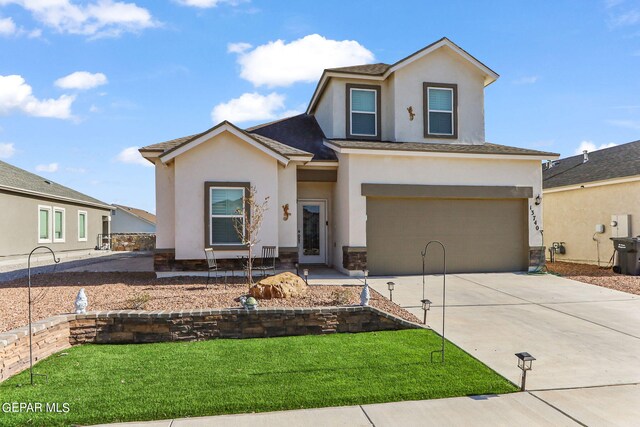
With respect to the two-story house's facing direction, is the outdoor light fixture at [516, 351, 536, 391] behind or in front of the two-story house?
in front

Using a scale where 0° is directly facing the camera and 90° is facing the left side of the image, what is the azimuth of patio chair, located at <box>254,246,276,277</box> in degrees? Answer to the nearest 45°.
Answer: approximately 45°

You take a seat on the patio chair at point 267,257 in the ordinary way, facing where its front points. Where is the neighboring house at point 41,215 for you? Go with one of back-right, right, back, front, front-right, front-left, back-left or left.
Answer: right

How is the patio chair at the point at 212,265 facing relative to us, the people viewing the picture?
facing the viewer and to the right of the viewer

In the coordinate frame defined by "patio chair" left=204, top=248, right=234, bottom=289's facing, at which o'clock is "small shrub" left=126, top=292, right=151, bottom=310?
The small shrub is roughly at 4 o'clock from the patio chair.

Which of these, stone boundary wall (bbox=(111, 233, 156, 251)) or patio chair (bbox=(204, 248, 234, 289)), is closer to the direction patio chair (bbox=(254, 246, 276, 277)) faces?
the patio chair

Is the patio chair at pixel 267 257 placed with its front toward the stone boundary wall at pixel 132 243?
no

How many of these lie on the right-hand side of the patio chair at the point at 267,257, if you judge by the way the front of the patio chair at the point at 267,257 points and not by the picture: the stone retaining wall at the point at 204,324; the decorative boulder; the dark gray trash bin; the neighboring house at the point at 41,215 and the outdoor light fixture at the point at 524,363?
1

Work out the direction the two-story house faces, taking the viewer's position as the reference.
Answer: facing the viewer

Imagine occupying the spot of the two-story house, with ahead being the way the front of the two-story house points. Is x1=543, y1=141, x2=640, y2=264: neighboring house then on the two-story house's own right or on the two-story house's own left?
on the two-story house's own left

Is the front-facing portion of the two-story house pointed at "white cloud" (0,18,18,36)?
no

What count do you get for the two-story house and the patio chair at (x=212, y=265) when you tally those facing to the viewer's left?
0
